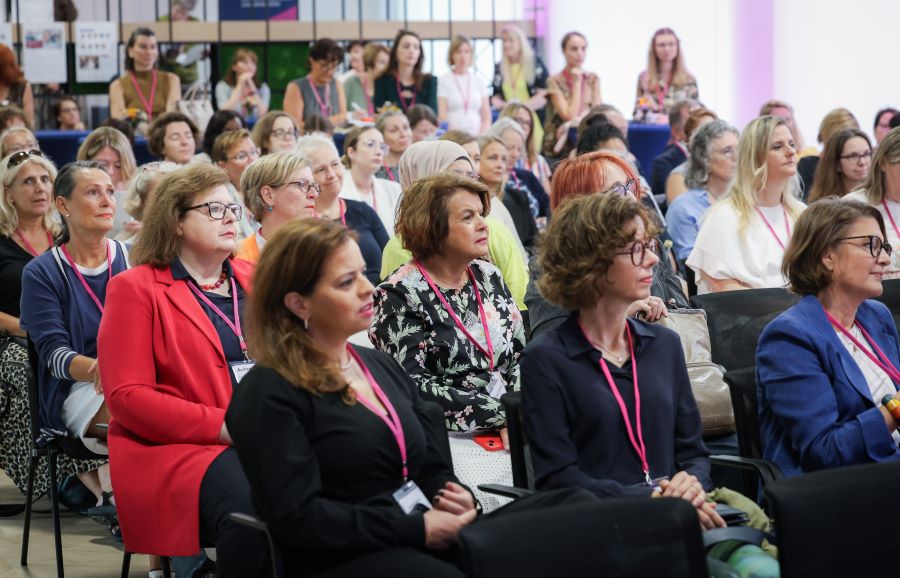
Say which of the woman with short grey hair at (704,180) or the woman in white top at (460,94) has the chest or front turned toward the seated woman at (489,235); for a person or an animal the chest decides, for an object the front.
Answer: the woman in white top

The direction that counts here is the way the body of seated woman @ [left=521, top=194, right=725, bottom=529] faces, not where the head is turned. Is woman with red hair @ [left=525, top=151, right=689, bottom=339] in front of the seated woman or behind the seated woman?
behind
